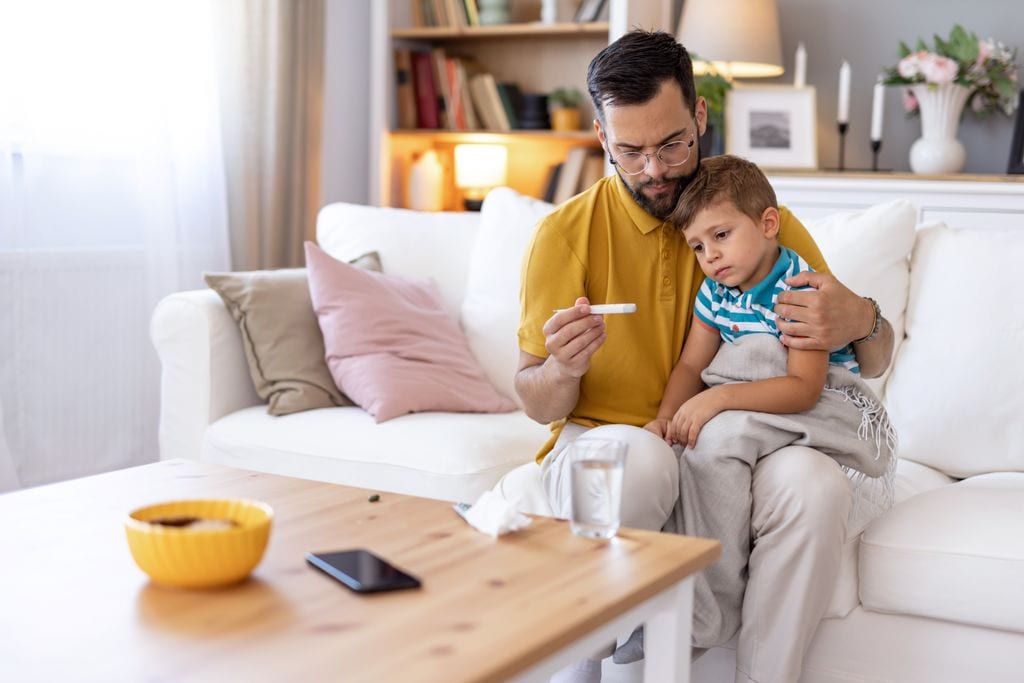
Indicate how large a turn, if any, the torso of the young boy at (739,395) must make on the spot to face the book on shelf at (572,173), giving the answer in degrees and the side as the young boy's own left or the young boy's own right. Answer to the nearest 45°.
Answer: approximately 135° to the young boy's own right

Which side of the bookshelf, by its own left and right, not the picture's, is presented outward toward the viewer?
front

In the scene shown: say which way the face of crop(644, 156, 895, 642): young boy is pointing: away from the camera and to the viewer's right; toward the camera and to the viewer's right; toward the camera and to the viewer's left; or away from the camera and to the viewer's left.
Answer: toward the camera and to the viewer's left

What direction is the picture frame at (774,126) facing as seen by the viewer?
toward the camera

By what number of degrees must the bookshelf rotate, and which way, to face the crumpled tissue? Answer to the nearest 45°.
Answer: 0° — it already faces it

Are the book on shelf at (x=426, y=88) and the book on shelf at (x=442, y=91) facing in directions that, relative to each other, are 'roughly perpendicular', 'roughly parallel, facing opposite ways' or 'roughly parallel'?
roughly parallel

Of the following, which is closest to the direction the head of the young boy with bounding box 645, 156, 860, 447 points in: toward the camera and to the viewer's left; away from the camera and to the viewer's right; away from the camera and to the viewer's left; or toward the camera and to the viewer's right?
toward the camera and to the viewer's left

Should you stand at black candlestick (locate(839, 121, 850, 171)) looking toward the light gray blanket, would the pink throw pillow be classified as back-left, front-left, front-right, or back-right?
front-right

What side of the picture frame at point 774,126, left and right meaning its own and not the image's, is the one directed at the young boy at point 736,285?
front
